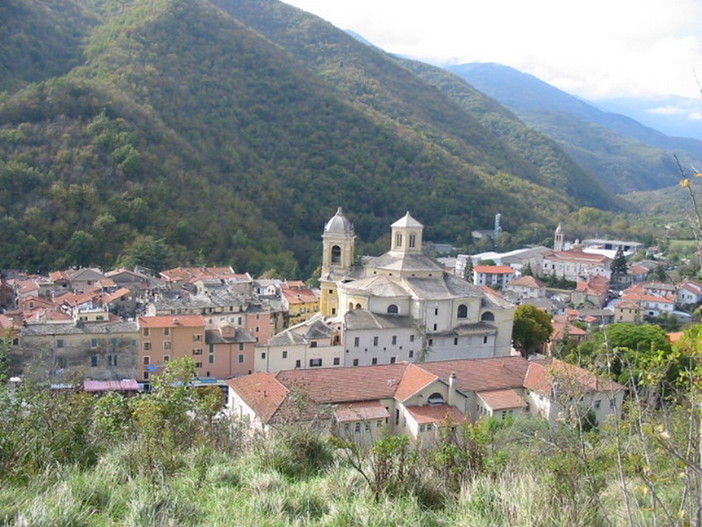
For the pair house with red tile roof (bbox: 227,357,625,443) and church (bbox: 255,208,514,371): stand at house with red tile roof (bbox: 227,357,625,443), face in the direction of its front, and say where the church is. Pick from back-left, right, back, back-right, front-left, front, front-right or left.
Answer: back

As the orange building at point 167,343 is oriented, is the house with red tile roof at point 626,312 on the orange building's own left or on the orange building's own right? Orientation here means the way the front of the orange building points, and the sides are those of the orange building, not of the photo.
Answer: on the orange building's own left

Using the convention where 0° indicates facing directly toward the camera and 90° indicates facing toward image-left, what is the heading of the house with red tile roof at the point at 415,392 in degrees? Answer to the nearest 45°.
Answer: approximately 0°

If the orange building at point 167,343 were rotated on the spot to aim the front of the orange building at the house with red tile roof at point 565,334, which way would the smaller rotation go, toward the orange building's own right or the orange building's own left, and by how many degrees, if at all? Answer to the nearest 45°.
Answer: approximately 90° to the orange building's own left

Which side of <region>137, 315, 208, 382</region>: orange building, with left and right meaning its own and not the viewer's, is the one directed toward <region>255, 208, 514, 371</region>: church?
left

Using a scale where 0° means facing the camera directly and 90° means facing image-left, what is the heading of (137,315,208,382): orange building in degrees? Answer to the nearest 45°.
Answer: approximately 0°

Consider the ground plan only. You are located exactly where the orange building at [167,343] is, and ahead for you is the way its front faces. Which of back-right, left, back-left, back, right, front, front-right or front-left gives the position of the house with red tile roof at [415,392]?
front-left

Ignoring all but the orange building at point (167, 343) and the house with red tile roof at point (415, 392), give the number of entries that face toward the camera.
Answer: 2

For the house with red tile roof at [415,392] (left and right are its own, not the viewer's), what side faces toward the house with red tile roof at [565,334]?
back
